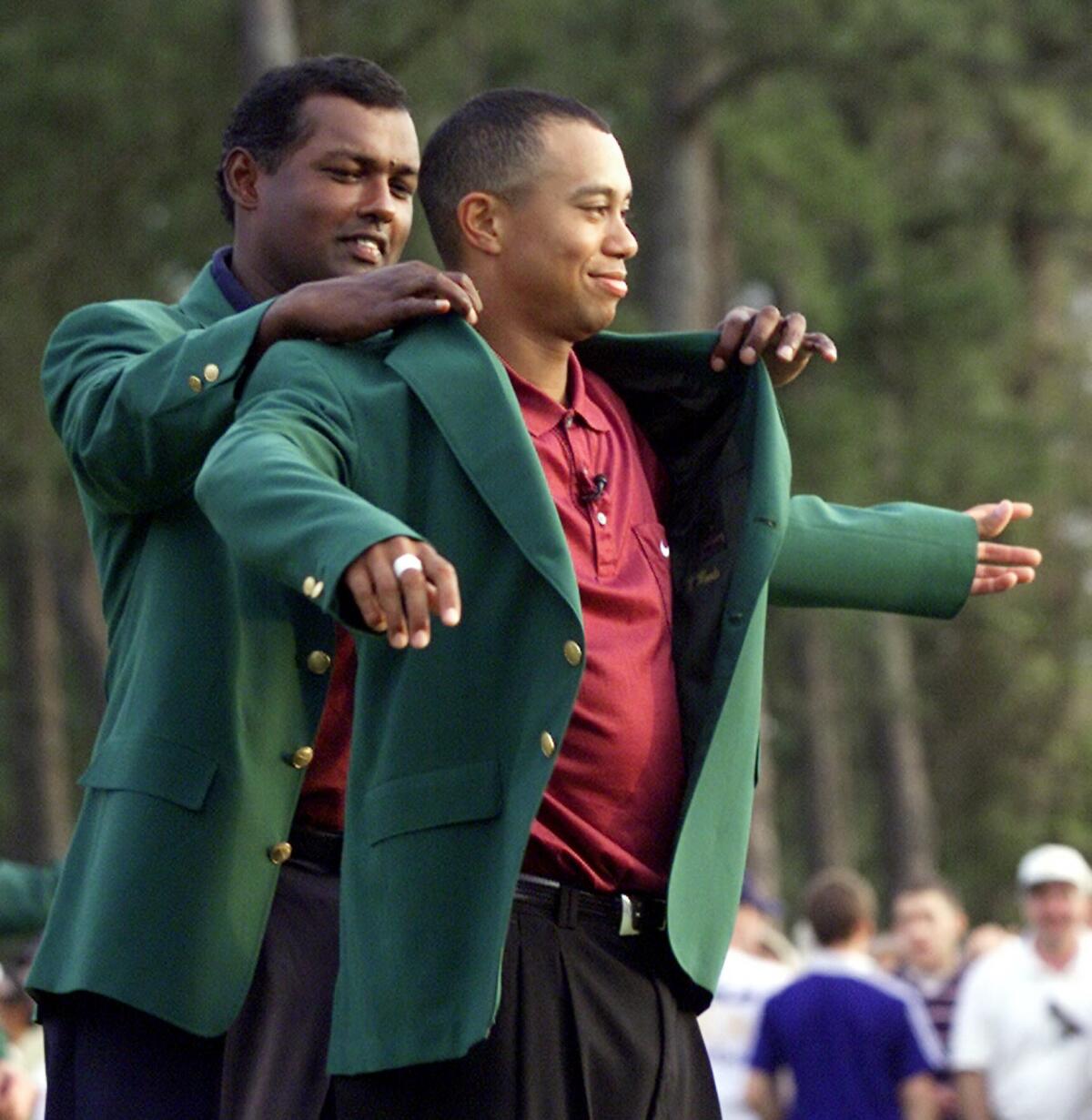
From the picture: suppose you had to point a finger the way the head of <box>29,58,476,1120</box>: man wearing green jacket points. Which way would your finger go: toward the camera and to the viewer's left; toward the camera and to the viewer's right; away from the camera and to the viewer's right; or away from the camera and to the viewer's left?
toward the camera and to the viewer's right

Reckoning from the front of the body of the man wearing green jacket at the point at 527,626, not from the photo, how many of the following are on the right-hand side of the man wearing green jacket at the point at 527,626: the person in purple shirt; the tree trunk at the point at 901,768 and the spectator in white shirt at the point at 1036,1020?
0

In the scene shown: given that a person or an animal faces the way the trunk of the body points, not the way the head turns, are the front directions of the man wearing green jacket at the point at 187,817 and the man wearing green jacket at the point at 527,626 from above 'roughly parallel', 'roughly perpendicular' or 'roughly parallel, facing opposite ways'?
roughly parallel

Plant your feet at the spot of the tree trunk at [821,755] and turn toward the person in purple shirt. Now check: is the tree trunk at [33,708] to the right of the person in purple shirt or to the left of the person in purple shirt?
right

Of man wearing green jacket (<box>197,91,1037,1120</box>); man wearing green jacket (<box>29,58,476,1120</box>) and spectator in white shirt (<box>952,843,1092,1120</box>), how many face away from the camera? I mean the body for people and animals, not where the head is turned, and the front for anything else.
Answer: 0

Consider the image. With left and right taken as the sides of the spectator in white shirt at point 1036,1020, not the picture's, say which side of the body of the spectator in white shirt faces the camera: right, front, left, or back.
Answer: front

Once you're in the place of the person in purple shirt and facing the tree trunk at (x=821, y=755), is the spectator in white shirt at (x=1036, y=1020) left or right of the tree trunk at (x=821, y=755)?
right

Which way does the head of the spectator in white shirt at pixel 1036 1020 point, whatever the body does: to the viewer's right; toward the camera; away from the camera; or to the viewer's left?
toward the camera

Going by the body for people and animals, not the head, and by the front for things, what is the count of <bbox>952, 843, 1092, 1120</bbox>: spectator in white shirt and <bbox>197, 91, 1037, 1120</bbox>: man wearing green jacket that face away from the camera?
0

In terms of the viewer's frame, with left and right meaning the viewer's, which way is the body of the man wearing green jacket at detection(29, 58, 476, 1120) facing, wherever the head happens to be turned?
facing the viewer and to the right of the viewer

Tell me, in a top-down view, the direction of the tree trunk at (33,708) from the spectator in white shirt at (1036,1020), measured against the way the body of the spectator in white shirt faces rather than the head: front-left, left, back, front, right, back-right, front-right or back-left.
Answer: back-right

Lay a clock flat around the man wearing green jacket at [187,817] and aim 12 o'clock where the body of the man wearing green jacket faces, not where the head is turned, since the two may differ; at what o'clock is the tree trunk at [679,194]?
The tree trunk is roughly at 8 o'clock from the man wearing green jacket.

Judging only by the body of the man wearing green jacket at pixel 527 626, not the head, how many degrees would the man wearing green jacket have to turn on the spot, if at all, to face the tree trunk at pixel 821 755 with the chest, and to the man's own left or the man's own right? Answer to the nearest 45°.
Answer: approximately 135° to the man's own left
